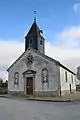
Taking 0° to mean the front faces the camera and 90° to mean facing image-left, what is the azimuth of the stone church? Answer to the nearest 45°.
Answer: approximately 45°
